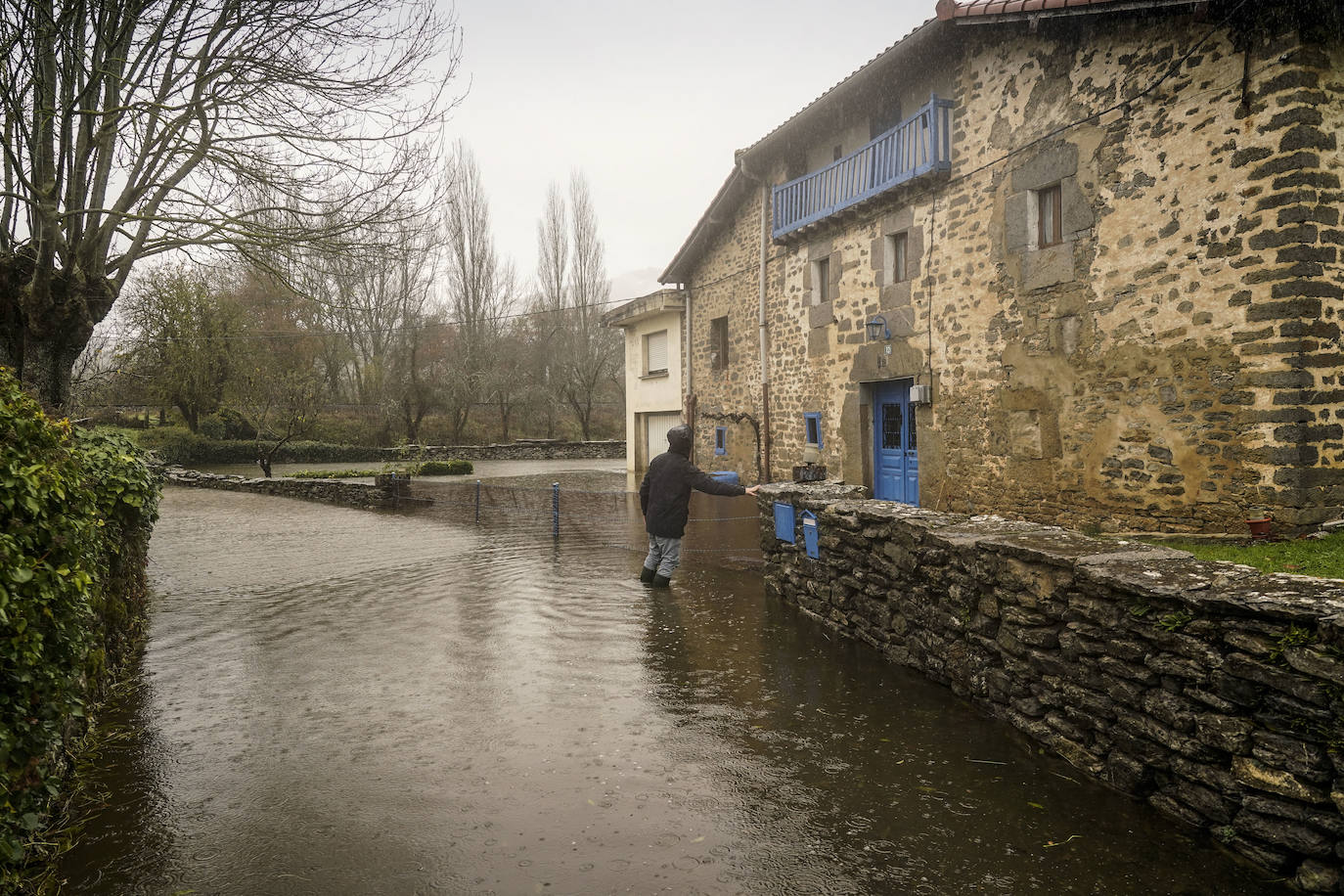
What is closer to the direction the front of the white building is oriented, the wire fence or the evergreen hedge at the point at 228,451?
the wire fence

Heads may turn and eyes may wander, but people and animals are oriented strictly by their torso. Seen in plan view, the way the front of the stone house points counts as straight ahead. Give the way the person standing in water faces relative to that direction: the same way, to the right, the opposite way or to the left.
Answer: the opposite way

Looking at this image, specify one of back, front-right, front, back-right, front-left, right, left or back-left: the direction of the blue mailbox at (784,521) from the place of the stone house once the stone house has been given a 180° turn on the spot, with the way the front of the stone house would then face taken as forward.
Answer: back

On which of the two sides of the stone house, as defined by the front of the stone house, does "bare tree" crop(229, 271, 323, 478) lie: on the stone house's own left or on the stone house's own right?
on the stone house's own right

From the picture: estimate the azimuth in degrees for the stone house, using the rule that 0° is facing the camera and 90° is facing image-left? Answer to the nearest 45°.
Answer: approximately 45°

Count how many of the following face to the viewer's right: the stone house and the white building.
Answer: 0

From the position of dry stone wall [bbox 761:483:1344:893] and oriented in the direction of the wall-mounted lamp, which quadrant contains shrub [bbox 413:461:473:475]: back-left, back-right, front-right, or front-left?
front-left

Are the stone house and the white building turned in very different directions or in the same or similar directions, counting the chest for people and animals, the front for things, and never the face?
same or similar directions

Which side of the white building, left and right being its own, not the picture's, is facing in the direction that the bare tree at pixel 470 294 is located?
right

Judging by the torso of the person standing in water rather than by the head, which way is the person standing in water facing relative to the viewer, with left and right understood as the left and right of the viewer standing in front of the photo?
facing away from the viewer and to the right of the viewer

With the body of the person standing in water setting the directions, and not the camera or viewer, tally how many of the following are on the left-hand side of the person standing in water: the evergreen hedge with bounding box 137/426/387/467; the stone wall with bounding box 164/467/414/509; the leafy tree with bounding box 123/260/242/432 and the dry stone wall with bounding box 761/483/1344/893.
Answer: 3

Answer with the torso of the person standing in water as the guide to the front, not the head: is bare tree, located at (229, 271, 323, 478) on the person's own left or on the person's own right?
on the person's own left

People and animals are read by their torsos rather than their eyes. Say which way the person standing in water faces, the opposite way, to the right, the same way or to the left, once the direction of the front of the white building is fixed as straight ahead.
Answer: the opposite way

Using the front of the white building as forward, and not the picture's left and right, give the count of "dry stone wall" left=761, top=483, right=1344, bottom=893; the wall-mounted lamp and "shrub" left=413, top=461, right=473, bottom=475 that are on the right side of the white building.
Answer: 1

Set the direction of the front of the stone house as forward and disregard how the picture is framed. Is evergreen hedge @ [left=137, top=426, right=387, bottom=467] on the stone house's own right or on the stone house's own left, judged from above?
on the stone house's own right
